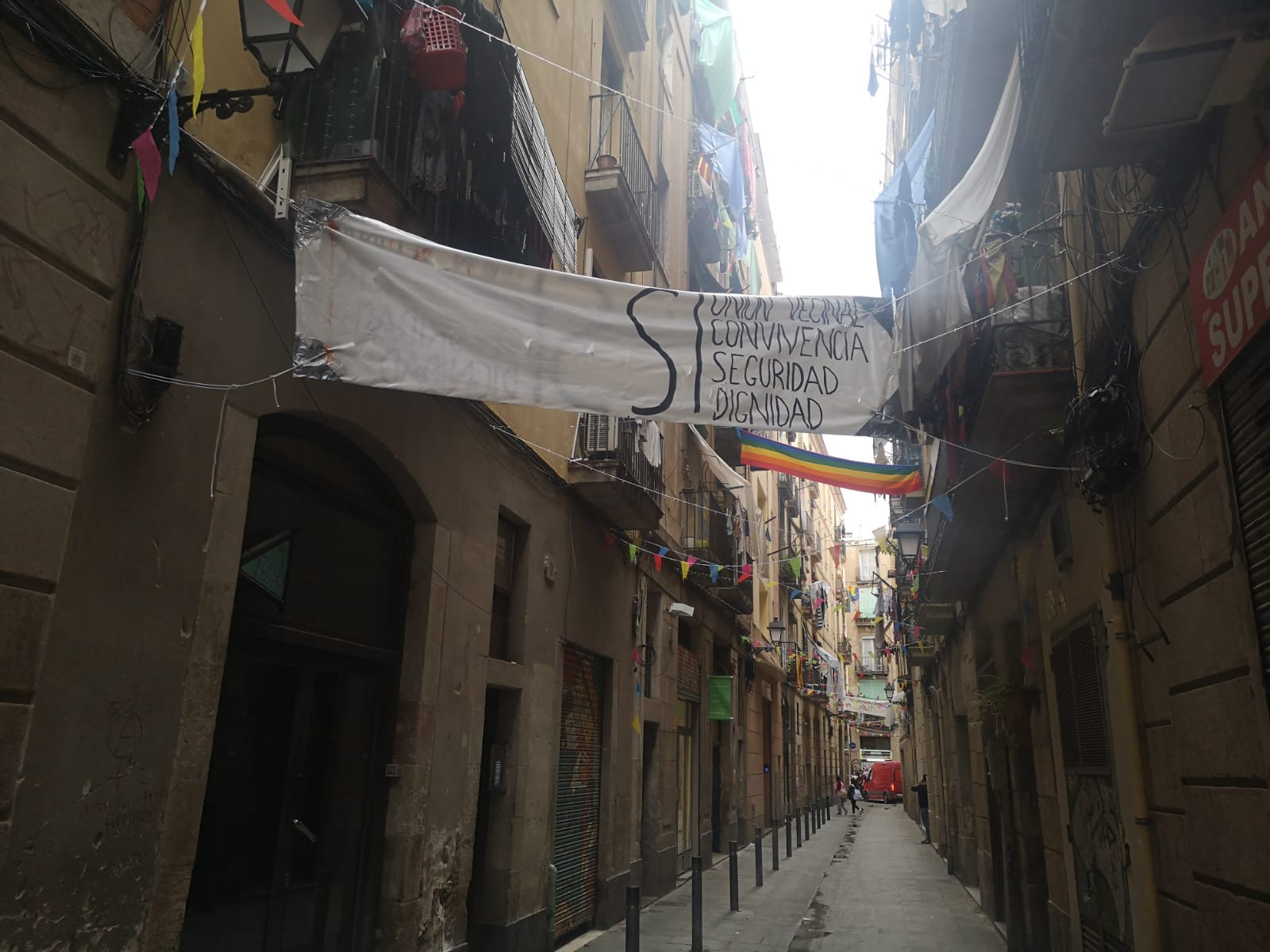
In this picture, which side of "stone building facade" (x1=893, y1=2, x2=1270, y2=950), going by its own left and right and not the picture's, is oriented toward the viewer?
left

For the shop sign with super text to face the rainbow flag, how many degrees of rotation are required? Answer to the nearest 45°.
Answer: approximately 90° to its right

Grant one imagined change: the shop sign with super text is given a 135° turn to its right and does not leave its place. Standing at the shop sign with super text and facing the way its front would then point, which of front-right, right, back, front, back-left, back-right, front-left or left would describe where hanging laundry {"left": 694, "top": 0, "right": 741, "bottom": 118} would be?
front-left

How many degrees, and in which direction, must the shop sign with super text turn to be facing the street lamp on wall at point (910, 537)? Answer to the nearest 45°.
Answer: approximately 90° to its right

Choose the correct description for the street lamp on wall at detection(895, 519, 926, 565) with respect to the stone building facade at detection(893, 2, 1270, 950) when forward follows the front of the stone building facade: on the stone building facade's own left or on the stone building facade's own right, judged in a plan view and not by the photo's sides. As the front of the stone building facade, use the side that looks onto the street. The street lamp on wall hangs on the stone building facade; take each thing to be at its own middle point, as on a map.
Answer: on the stone building facade's own right

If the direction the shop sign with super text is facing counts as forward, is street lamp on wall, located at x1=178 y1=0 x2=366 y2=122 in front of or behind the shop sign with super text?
in front

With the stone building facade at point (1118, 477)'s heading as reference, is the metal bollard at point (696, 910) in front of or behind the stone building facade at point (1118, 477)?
in front

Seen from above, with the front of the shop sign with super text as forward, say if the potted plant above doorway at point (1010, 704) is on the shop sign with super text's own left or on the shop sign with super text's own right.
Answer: on the shop sign with super text's own right
